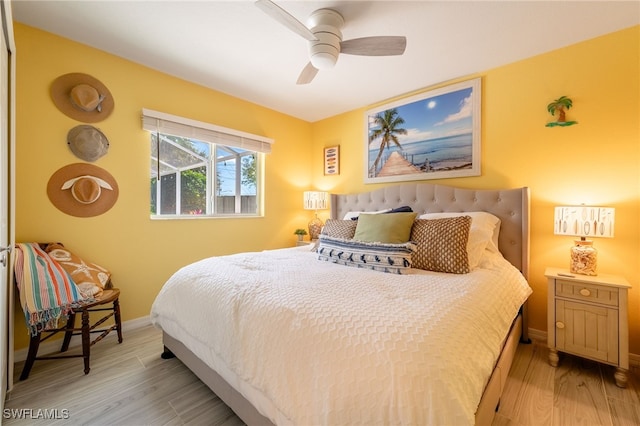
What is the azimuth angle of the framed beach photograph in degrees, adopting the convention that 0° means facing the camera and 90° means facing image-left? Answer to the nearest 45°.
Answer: approximately 45°

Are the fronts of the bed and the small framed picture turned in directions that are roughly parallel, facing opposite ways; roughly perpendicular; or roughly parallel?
roughly parallel

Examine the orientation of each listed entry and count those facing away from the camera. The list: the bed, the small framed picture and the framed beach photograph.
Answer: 0

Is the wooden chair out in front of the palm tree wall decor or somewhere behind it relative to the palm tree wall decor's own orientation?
in front

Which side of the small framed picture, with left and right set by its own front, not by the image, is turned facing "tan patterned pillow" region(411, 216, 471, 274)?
left

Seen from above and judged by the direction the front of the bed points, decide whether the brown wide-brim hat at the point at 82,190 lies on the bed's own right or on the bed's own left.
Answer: on the bed's own right

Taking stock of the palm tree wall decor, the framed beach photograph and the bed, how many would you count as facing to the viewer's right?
0

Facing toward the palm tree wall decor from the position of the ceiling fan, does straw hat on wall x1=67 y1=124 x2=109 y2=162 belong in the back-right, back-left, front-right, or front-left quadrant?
back-left

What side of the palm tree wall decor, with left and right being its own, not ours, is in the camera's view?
front

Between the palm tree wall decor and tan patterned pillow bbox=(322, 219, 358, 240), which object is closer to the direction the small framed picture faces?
the tan patterned pillow

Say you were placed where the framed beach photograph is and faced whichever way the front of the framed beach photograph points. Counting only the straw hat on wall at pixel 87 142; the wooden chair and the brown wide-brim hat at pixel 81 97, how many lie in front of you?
3

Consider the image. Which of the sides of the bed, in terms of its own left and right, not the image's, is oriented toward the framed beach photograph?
back

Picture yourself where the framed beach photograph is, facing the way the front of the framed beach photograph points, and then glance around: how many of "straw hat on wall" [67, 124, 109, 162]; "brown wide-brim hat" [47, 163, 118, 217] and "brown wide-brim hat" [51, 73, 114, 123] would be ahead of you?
3

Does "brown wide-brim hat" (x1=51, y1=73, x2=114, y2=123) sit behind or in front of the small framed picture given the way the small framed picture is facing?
in front

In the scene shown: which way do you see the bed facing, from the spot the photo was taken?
facing the viewer and to the left of the viewer
